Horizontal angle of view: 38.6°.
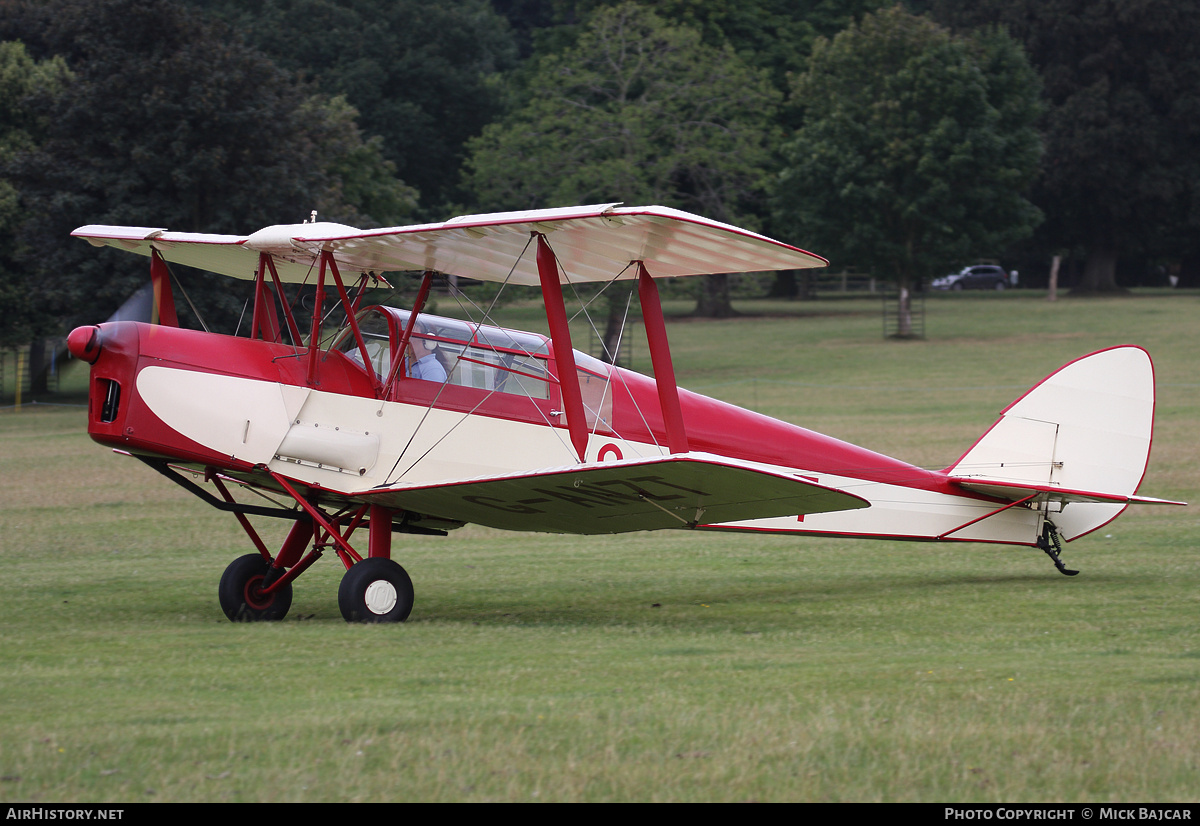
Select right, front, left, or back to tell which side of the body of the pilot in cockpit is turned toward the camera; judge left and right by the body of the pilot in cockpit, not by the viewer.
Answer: left

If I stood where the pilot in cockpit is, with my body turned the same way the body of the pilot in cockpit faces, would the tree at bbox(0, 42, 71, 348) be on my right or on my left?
on my right

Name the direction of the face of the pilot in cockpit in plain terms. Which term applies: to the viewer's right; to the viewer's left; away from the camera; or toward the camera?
to the viewer's left

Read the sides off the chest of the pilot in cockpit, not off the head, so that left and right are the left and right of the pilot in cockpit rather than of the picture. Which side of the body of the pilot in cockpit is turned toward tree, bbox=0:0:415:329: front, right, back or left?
right

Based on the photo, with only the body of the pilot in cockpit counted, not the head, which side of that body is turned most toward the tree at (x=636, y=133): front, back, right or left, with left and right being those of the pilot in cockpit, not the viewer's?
right
